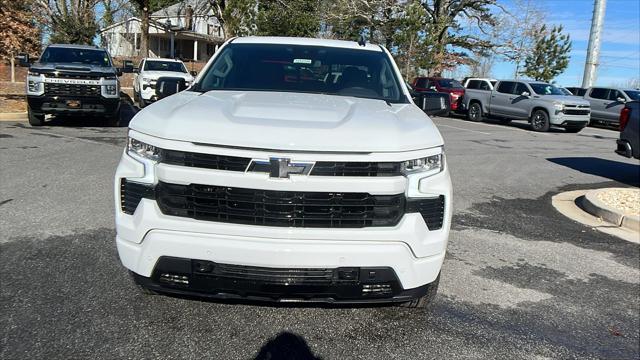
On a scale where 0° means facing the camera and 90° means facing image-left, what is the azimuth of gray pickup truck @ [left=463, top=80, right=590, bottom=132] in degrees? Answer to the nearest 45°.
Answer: approximately 315°

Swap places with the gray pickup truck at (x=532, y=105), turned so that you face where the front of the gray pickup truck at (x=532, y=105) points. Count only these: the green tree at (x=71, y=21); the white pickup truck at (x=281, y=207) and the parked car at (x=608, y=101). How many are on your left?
1

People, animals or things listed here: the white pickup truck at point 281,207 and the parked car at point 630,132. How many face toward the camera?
1

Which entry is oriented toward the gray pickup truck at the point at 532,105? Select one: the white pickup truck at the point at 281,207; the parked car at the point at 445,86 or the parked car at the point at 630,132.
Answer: the parked car at the point at 445,86

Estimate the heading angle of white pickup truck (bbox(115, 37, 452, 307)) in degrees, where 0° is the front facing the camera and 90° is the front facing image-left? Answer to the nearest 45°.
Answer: approximately 0°

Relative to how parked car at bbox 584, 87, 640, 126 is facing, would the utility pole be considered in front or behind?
behind

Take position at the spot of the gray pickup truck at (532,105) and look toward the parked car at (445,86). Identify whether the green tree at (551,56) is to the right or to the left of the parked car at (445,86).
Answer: right

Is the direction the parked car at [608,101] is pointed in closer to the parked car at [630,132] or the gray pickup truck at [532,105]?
the parked car

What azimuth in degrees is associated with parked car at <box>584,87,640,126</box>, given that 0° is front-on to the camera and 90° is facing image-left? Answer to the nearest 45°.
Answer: approximately 315°

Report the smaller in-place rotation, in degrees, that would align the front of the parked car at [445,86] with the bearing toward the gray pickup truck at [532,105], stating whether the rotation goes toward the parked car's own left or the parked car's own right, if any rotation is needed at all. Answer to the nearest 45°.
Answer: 0° — it already faces it

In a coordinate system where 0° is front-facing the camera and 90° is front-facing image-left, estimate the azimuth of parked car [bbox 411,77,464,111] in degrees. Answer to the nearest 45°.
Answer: approximately 315°
